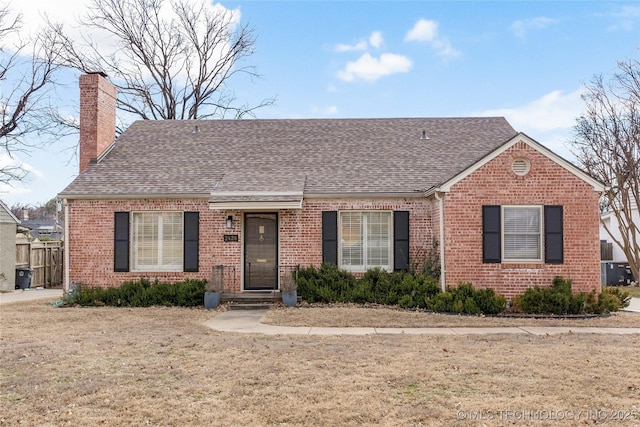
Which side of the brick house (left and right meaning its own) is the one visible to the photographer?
front

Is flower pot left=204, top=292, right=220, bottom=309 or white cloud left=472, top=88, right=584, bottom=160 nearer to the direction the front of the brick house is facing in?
the flower pot

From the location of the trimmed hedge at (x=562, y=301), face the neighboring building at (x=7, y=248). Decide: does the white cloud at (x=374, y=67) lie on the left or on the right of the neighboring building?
right

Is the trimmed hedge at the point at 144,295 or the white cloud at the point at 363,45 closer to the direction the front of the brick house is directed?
the trimmed hedge

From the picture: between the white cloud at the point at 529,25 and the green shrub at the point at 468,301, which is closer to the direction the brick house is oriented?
the green shrub

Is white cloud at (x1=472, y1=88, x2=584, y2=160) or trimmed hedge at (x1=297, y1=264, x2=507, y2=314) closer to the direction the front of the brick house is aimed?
the trimmed hedge

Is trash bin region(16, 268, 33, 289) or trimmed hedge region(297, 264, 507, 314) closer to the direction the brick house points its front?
the trimmed hedge

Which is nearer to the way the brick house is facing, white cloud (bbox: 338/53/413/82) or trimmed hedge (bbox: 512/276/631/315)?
the trimmed hedge
